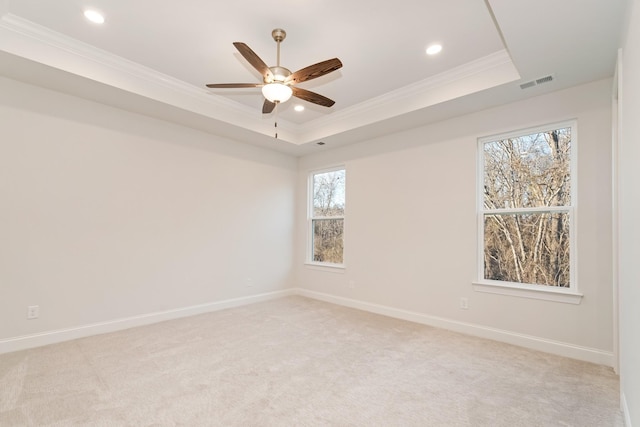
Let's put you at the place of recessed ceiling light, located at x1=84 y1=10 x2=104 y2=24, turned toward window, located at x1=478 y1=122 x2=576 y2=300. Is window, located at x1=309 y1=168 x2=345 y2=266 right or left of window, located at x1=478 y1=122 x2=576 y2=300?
left

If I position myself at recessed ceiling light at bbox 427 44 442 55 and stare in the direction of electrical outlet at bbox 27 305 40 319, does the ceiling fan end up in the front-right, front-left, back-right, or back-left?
front-left

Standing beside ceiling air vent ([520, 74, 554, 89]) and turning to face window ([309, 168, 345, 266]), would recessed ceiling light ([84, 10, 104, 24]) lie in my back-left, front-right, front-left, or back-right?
front-left

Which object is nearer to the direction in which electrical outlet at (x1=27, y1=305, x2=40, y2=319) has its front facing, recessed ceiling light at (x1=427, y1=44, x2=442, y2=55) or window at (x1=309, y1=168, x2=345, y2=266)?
the recessed ceiling light

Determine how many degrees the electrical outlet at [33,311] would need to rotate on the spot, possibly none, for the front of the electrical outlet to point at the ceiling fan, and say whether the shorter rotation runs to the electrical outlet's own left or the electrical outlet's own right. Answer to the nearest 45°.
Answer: approximately 45° to the electrical outlet's own left

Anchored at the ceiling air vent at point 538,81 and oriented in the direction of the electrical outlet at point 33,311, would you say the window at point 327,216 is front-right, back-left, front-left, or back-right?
front-right

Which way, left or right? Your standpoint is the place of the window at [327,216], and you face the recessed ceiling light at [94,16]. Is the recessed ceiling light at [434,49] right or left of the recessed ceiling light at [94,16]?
left

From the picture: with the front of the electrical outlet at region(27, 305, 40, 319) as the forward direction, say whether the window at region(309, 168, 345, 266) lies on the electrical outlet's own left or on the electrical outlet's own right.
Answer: on the electrical outlet's own left

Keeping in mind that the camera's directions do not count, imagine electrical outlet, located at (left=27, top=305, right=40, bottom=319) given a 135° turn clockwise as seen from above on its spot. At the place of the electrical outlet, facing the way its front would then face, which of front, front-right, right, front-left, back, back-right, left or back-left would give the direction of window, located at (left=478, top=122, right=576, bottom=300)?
back

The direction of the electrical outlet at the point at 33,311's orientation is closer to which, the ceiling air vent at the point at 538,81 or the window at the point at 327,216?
the ceiling air vent
